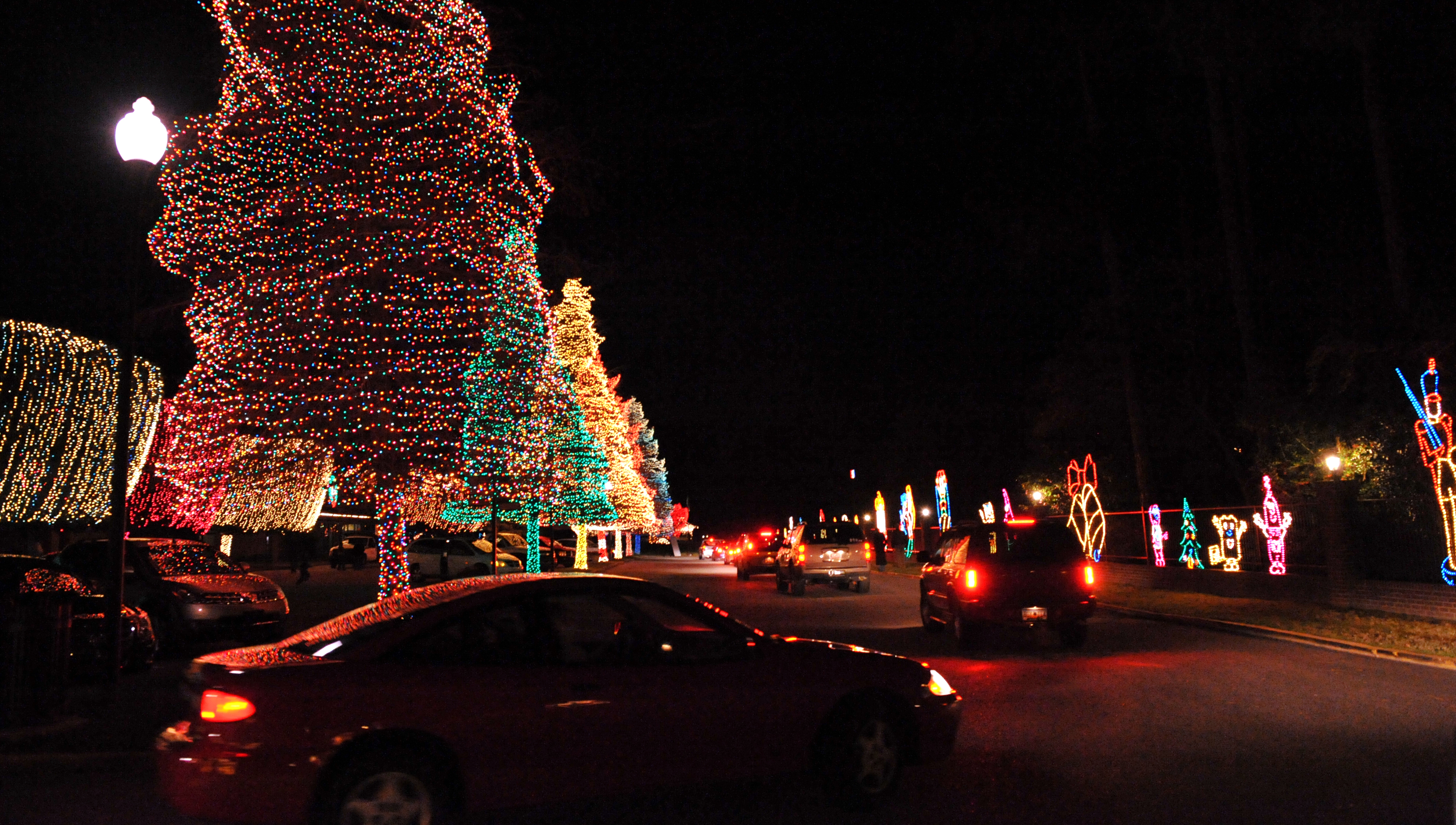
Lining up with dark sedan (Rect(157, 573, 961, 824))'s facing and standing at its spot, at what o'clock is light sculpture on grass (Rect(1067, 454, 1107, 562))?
The light sculpture on grass is roughly at 10 o'clock from the dark sedan.

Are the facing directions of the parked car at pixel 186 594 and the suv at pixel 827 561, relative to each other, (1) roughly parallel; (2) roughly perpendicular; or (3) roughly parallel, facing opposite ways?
roughly perpendicular

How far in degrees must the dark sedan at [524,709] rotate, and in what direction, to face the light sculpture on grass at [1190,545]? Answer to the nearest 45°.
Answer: approximately 45° to its left

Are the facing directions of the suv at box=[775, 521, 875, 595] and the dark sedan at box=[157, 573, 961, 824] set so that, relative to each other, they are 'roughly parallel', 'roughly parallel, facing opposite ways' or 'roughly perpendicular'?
roughly perpendicular

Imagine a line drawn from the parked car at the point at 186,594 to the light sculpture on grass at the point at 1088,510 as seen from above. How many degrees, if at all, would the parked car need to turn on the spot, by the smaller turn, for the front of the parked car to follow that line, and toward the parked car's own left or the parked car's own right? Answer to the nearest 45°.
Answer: approximately 45° to the parked car's own left

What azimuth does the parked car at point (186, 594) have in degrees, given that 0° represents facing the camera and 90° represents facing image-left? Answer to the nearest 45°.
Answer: approximately 315°

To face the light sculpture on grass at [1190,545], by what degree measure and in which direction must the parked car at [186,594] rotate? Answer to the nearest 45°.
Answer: approximately 45° to its left

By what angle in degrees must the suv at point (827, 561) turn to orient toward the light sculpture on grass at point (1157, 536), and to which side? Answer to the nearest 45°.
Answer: approximately 90° to its right

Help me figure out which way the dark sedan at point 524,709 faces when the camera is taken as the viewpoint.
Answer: facing to the right of the viewer

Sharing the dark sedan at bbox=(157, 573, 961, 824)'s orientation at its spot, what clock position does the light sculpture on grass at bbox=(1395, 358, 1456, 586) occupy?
The light sculpture on grass is roughly at 11 o'clock from the dark sedan.

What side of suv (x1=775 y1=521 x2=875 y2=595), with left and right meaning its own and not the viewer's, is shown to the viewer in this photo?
back

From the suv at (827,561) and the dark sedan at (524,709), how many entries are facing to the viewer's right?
1

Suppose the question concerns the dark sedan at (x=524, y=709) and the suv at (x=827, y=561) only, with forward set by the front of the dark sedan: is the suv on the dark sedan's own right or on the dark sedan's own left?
on the dark sedan's own left

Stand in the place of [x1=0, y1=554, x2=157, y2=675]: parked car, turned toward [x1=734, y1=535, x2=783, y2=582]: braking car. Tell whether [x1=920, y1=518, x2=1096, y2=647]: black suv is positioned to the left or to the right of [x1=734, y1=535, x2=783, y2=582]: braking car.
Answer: right
